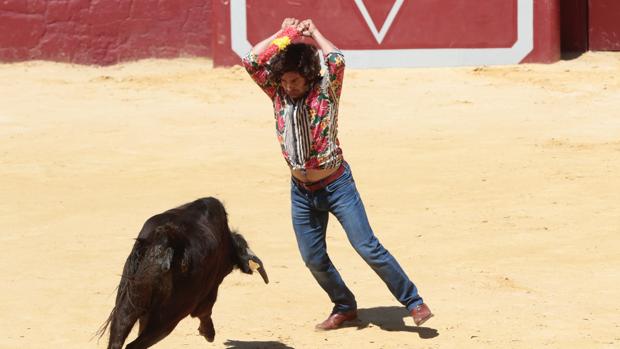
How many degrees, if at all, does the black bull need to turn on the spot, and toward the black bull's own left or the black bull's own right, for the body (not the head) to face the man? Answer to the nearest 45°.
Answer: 0° — it already faces them

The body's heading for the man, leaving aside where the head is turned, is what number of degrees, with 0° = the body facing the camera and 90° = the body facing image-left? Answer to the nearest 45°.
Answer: approximately 45°

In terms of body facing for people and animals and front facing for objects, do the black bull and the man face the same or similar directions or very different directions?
very different directions

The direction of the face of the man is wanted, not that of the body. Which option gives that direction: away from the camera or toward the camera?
toward the camera

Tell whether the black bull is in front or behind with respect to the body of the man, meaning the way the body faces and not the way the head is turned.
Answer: in front

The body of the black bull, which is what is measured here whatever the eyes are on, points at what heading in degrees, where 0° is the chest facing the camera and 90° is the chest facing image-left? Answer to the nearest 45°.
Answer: approximately 225°
